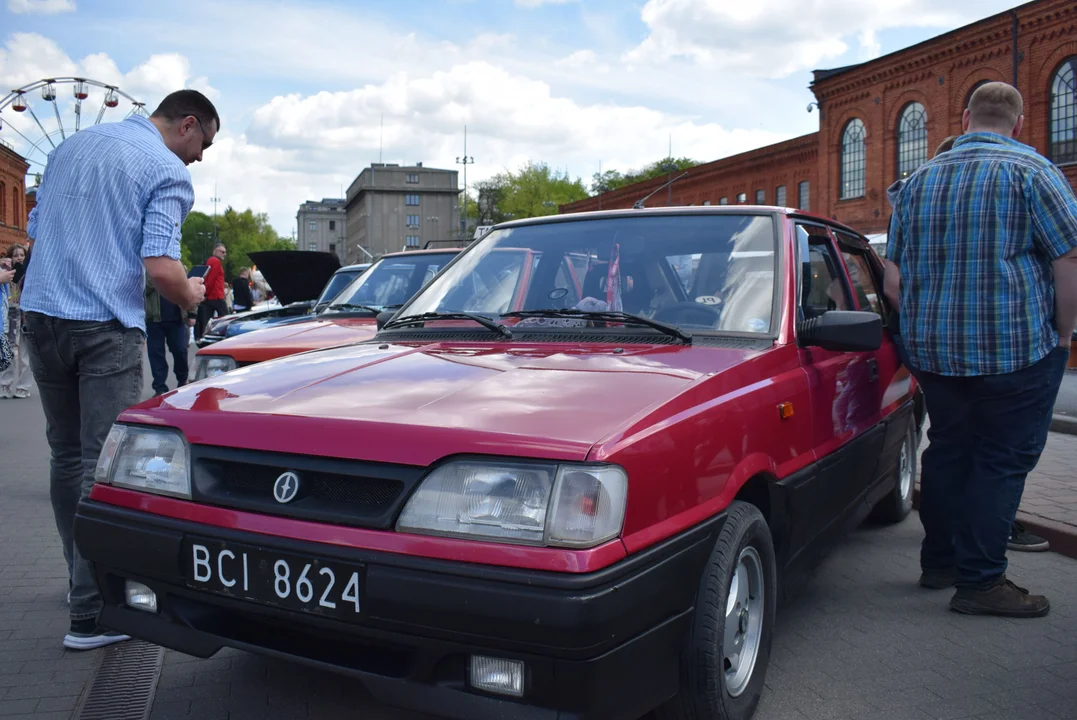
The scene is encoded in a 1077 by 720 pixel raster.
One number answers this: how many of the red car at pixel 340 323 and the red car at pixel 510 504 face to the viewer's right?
0

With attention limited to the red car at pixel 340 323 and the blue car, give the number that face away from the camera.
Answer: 0

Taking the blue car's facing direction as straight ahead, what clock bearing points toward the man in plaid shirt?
The man in plaid shirt is roughly at 10 o'clock from the blue car.

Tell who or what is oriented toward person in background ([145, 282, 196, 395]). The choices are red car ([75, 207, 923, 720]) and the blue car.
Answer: the blue car

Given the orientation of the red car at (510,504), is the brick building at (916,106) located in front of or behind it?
behind

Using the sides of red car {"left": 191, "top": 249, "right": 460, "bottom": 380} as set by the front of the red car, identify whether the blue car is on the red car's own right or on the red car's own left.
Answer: on the red car's own right

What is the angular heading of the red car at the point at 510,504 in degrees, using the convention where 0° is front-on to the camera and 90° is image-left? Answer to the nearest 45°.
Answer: approximately 45°

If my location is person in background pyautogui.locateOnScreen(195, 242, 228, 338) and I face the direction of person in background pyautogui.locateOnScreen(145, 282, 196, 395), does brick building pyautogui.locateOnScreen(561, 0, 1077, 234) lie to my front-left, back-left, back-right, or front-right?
back-left

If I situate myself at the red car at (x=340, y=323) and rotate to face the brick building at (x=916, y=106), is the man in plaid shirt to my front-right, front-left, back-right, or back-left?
back-right

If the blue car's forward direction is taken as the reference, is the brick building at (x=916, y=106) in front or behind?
behind

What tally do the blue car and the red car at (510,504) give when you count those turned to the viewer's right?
0

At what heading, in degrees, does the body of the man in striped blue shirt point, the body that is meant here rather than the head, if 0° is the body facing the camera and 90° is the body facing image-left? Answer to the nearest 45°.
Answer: approximately 225°

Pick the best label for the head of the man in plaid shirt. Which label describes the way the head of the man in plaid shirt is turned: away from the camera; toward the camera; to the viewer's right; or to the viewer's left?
away from the camera

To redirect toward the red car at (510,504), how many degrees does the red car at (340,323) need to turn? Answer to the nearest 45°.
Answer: approximately 45° to its left

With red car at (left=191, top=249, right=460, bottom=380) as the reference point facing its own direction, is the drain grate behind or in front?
in front

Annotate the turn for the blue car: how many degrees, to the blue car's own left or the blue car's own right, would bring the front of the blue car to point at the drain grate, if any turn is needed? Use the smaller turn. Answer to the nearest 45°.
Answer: approximately 45° to the blue car's own left
